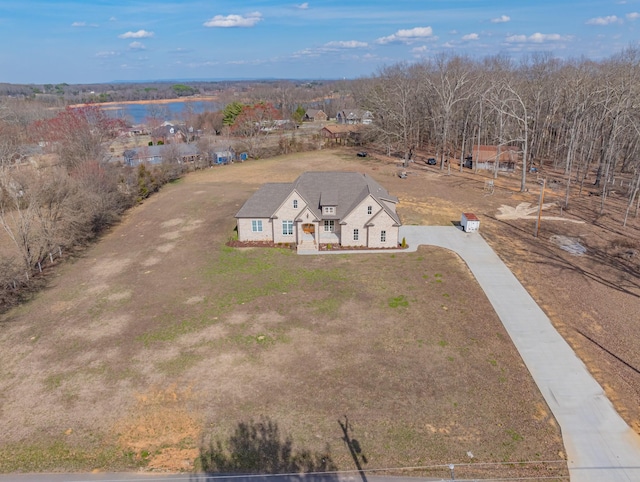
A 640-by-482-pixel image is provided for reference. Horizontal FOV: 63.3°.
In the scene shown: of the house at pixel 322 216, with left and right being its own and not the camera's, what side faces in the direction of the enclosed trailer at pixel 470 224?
left

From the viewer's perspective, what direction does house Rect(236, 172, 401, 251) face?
toward the camera
